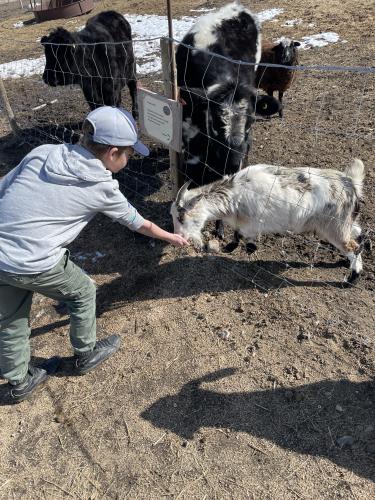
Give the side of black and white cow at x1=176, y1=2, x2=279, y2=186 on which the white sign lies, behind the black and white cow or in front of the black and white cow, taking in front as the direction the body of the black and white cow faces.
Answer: in front

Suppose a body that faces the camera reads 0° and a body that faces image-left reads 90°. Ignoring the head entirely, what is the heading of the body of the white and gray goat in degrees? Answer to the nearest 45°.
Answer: approximately 90°

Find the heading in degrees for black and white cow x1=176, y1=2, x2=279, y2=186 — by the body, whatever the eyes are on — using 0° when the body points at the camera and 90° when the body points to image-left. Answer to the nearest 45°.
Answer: approximately 0°

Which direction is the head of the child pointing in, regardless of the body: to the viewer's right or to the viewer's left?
to the viewer's right

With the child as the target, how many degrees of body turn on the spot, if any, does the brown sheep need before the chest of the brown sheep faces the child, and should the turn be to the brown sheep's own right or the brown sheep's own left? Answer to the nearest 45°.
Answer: approximately 45° to the brown sheep's own right

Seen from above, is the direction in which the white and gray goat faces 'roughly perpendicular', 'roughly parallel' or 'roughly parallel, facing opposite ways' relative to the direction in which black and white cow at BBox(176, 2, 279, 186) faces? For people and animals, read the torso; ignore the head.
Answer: roughly perpendicular

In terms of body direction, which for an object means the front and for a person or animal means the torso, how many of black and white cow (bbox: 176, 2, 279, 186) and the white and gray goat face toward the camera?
1

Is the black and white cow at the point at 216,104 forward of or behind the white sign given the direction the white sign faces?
behind

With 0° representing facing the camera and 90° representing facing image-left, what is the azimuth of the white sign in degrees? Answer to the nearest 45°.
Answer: approximately 45°

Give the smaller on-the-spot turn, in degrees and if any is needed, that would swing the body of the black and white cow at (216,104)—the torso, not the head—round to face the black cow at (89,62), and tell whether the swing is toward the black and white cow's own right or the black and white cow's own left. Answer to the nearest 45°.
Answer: approximately 135° to the black and white cow's own right

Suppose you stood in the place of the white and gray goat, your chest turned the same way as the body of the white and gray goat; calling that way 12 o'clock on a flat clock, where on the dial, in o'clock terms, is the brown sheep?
The brown sheep is roughly at 3 o'clock from the white and gray goat.

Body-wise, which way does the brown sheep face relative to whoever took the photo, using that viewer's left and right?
facing the viewer and to the right of the viewer

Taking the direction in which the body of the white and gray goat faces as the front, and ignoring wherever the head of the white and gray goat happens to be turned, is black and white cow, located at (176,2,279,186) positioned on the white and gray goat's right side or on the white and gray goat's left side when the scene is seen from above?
on the white and gray goat's right side

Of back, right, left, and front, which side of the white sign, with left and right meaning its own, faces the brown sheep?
back
